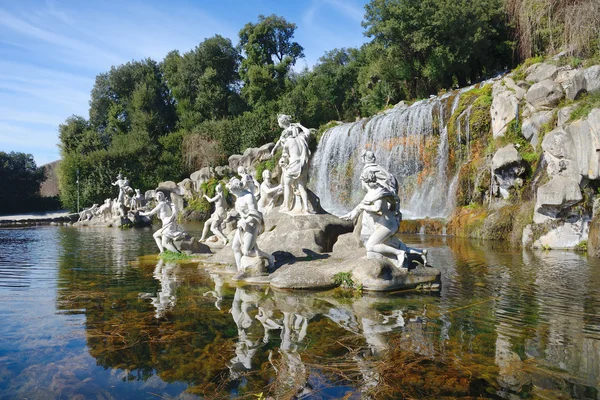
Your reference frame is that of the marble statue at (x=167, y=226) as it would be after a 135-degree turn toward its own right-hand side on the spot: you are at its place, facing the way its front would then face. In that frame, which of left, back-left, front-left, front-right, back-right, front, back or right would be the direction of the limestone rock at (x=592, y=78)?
right

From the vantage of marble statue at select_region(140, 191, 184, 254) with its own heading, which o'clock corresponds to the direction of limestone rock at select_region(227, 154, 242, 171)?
The limestone rock is roughly at 5 o'clock from the marble statue.

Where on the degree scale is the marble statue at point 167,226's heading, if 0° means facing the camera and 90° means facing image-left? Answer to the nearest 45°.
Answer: approximately 45°

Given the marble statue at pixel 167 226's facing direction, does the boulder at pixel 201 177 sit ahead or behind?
behind

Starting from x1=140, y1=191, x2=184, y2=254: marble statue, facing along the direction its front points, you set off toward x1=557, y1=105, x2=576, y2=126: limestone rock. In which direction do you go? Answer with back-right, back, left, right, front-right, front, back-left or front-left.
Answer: back-left

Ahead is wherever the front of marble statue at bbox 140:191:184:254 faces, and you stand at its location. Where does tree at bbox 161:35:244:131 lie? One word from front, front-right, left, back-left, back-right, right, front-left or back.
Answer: back-right

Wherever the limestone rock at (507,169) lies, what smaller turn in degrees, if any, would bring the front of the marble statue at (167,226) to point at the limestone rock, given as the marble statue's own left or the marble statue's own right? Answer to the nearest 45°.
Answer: approximately 135° to the marble statue's own left

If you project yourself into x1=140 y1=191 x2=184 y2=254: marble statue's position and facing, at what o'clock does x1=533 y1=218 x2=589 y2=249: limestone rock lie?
The limestone rock is roughly at 8 o'clock from the marble statue.

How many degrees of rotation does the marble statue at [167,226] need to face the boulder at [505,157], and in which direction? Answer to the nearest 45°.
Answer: approximately 135° to its left

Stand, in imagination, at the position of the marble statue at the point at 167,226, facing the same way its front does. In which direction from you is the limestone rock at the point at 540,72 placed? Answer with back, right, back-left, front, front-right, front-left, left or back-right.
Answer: back-left

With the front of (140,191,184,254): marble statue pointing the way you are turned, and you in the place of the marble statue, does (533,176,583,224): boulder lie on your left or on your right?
on your left

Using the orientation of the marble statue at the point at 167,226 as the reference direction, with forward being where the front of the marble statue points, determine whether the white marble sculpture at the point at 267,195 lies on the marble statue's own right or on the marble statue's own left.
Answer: on the marble statue's own left

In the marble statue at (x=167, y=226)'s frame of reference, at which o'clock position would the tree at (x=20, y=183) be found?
The tree is roughly at 4 o'clock from the marble statue.
